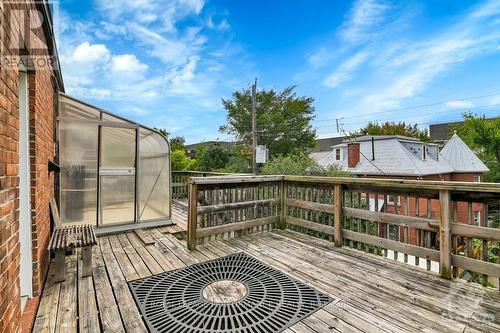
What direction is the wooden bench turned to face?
to the viewer's right

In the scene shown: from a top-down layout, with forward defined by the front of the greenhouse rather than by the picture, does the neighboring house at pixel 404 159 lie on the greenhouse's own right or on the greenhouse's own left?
on the greenhouse's own left

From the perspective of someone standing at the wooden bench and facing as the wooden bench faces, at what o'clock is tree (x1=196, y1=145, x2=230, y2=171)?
The tree is roughly at 10 o'clock from the wooden bench.

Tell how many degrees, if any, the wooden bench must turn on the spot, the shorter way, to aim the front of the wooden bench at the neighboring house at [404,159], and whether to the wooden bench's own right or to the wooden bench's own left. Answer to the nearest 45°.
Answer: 0° — it already faces it

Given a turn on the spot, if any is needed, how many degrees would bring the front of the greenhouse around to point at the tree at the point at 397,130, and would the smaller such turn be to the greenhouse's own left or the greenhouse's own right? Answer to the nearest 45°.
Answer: approximately 90° to the greenhouse's own left

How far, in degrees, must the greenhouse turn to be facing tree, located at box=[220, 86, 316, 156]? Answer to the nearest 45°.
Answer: approximately 135° to its left
